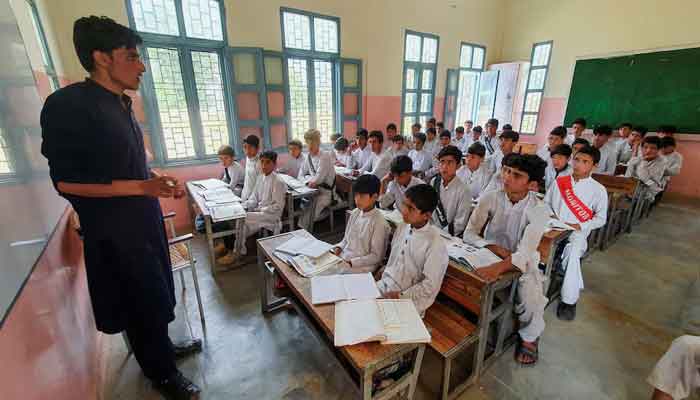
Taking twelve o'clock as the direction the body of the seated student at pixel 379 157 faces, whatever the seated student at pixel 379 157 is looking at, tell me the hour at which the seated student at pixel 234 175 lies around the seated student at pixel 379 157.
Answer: the seated student at pixel 234 175 is roughly at 1 o'clock from the seated student at pixel 379 157.

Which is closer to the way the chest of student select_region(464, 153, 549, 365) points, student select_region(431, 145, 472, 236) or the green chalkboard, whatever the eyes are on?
the student

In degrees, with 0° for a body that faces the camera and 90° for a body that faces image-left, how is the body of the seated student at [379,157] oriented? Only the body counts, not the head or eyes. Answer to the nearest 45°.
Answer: approximately 45°

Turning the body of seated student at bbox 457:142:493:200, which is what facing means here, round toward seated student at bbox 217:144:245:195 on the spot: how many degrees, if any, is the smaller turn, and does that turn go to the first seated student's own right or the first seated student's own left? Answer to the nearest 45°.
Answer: approximately 45° to the first seated student's own right

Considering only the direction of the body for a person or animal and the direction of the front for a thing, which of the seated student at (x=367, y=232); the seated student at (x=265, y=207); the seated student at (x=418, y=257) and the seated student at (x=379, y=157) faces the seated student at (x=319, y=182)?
the seated student at (x=379, y=157)

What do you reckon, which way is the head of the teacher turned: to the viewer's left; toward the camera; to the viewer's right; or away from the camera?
to the viewer's right

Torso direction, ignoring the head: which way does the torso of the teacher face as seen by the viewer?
to the viewer's right

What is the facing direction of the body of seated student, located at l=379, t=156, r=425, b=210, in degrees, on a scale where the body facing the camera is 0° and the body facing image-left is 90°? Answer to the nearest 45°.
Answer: approximately 45°

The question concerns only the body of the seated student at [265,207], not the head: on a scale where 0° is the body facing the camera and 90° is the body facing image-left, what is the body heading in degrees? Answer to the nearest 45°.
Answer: approximately 45°
